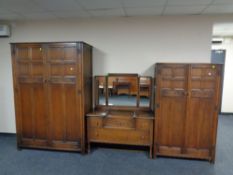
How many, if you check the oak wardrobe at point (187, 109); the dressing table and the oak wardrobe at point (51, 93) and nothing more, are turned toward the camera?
3

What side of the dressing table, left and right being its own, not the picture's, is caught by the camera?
front

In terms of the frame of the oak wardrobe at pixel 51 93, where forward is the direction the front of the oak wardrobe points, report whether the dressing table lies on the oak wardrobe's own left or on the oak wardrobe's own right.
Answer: on the oak wardrobe's own left

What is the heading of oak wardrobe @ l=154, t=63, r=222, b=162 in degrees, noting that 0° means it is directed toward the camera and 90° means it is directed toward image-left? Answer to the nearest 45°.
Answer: approximately 0°

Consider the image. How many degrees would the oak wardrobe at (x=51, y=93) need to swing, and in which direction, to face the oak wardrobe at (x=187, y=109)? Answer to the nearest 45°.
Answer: approximately 45° to its left

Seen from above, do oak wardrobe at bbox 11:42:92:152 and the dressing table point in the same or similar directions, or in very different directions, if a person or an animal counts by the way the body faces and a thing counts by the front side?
same or similar directions

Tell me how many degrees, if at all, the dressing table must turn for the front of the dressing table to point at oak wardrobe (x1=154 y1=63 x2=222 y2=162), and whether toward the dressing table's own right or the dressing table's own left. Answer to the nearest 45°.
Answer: approximately 90° to the dressing table's own left

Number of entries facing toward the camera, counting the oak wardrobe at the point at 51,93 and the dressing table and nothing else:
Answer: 2

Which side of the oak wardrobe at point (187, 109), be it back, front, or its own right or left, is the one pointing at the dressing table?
right

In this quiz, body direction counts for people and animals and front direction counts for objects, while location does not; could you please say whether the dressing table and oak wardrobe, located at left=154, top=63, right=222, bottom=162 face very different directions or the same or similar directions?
same or similar directions

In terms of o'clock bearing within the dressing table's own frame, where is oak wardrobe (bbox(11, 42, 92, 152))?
The oak wardrobe is roughly at 3 o'clock from the dressing table.

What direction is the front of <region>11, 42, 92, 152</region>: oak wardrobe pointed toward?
toward the camera
